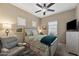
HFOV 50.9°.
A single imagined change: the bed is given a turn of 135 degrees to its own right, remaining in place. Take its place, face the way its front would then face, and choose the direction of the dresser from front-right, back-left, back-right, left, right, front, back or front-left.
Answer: back

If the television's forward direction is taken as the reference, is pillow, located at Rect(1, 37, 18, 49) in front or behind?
in front

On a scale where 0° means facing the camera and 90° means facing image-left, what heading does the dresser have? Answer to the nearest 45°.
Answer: approximately 45°

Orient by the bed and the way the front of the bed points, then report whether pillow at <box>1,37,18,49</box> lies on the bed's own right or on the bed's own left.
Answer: on the bed's own right

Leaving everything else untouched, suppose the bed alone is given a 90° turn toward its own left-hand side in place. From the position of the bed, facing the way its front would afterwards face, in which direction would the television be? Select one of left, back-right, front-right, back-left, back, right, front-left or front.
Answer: front-right

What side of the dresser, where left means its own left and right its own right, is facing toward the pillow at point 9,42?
front

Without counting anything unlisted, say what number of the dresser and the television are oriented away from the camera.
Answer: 0

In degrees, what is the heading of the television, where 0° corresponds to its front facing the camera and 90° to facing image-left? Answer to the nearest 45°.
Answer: approximately 45°
